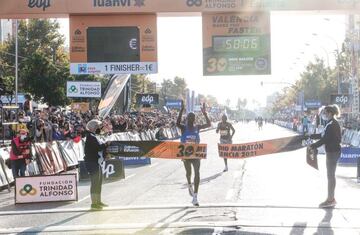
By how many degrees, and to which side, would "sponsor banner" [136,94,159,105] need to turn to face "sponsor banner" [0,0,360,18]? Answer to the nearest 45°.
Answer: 0° — it already faces it

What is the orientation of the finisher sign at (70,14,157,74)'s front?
toward the camera

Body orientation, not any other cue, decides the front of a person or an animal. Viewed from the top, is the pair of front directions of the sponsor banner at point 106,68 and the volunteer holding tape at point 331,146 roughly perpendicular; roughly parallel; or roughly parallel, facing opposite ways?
roughly perpendicular

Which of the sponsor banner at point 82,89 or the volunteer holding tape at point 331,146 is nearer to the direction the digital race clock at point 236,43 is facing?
the volunteer holding tape

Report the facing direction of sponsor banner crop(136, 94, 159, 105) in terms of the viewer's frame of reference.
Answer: facing the viewer

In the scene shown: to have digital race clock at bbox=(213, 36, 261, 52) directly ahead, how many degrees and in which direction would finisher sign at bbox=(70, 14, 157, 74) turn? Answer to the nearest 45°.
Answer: approximately 90° to its left

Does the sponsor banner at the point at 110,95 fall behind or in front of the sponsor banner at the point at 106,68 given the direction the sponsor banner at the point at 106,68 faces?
behind

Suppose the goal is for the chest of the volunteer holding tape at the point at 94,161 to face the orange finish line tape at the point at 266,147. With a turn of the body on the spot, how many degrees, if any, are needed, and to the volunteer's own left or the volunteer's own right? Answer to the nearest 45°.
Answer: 0° — they already face it

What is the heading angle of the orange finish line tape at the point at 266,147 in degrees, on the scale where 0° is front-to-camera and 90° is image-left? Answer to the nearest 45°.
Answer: approximately 0°

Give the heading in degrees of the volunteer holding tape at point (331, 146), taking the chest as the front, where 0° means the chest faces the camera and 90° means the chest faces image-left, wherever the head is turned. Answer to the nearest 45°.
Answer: approximately 90°

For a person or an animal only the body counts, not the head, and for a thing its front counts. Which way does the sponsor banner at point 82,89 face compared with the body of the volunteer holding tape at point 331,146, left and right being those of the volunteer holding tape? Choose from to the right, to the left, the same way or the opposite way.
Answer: to the left

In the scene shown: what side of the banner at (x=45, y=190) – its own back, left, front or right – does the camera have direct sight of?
front

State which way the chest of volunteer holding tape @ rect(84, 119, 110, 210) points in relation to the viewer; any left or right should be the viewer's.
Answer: facing to the right of the viewer

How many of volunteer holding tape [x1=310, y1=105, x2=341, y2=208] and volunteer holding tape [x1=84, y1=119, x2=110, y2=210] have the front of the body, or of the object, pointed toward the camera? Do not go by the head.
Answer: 0
